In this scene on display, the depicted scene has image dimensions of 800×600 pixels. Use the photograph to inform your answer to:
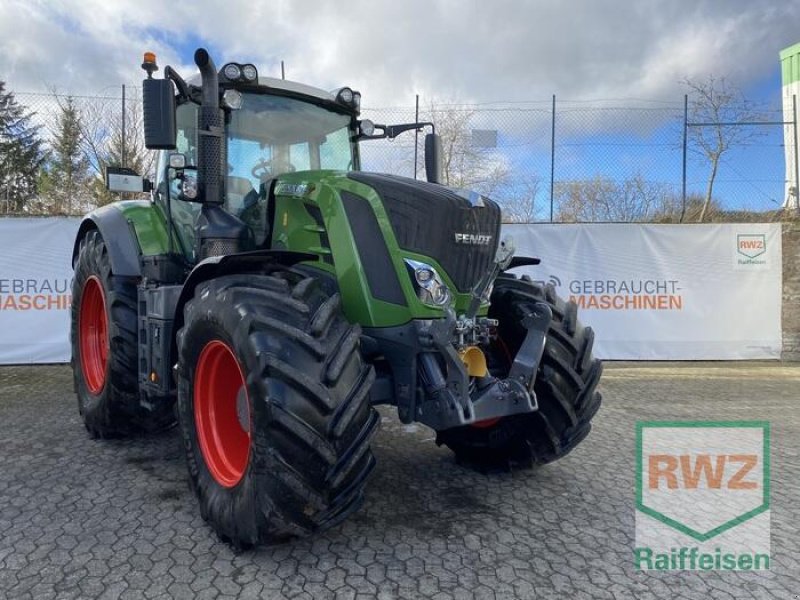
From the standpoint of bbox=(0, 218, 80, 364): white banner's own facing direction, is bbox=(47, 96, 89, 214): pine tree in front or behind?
behind

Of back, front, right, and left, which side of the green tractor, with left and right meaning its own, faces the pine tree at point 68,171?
back

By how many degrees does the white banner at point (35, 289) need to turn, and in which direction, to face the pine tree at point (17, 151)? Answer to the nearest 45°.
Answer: approximately 180°

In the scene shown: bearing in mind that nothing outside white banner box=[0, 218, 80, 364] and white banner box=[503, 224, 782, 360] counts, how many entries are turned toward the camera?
2

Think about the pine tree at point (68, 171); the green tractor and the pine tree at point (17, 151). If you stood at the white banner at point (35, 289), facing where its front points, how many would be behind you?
2

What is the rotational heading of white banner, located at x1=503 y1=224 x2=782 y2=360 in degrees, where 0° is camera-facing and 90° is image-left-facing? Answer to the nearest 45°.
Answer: approximately 0°

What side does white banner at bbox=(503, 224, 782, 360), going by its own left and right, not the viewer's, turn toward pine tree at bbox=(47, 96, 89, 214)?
right

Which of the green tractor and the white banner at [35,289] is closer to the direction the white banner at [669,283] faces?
the green tractor

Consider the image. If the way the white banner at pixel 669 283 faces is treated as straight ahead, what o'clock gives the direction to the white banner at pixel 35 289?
the white banner at pixel 35 289 is roughly at 2 o'clock from the white banner at pixel 669 283.

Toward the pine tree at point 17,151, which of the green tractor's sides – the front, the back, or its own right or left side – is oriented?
back
